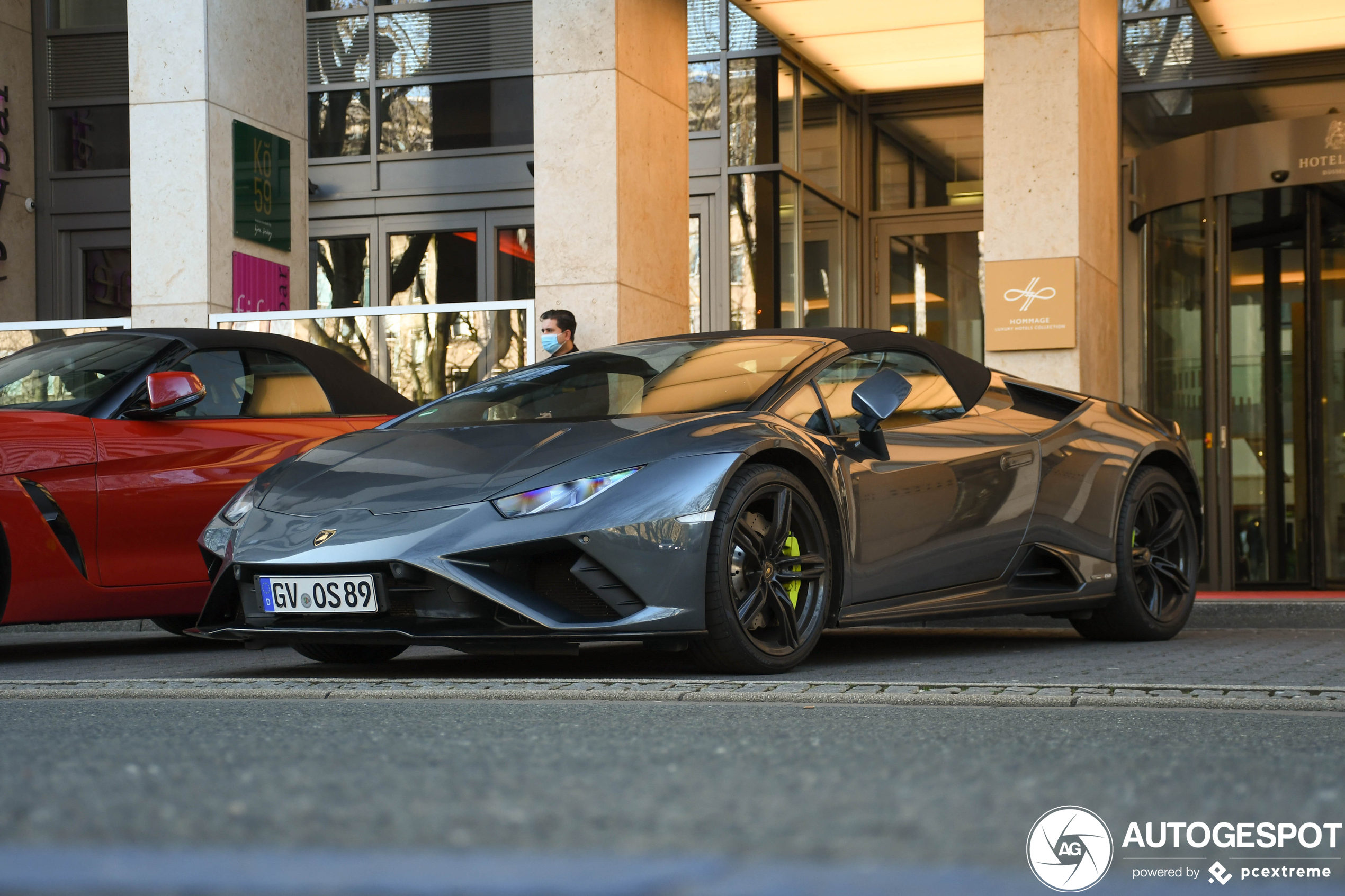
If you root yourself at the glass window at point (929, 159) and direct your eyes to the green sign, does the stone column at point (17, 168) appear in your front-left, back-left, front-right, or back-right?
front-right

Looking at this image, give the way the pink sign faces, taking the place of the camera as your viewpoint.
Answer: facing the viewer and to the right of the viewer

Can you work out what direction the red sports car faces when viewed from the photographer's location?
facing the viewer and to the left of the viewer

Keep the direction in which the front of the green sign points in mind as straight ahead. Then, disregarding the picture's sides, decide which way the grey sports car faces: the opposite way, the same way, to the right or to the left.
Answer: to the right

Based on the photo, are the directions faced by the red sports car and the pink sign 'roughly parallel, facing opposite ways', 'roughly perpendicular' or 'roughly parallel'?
roughly perpendicular

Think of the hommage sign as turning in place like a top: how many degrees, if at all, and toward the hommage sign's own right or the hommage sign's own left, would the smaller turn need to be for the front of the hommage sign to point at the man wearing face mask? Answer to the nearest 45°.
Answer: approximately 45° to the hommage sign's own right

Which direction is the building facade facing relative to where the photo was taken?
toward the camera

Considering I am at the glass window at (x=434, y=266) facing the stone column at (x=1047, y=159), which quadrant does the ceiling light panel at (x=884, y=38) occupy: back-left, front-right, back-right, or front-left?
front-left

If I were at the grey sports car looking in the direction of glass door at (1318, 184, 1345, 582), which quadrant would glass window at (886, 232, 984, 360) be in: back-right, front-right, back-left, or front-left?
front-left

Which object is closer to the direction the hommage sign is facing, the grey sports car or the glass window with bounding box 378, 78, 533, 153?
the grey sports car
